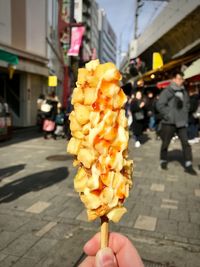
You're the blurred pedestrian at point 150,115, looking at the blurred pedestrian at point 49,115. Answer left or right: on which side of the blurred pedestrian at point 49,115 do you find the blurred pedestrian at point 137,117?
left

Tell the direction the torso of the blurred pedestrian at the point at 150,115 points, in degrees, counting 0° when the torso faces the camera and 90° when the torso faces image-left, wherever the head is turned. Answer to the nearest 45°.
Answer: approximately 0°

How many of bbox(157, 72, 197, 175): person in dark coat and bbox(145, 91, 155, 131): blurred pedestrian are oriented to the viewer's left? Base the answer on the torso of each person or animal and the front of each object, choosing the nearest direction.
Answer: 0

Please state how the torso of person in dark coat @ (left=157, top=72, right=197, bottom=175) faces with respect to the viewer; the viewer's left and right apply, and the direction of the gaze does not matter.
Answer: facing the viewer and to the right of the viewer

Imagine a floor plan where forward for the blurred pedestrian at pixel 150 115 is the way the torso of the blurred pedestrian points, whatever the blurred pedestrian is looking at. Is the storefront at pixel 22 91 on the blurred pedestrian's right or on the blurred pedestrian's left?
on the blurred pedestrian's right
